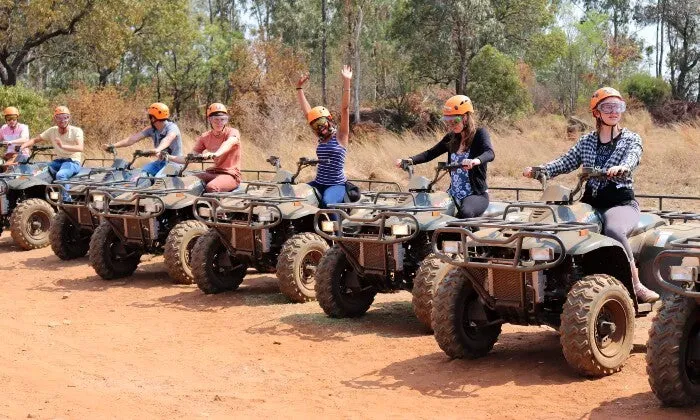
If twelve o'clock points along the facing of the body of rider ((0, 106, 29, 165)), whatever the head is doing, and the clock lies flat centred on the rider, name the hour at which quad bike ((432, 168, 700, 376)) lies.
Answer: The quad bike is roughly at 10 o'clock from the rider.

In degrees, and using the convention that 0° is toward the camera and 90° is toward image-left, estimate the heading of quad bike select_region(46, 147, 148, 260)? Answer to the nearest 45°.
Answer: approximately 45°

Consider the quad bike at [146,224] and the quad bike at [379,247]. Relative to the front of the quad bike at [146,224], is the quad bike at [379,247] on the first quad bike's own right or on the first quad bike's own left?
on the first quad bike's own left

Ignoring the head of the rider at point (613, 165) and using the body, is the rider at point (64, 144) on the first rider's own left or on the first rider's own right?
on the first rider's own right

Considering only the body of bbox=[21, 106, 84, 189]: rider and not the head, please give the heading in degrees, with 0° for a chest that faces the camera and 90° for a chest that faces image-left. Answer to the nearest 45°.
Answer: approximately 45°
